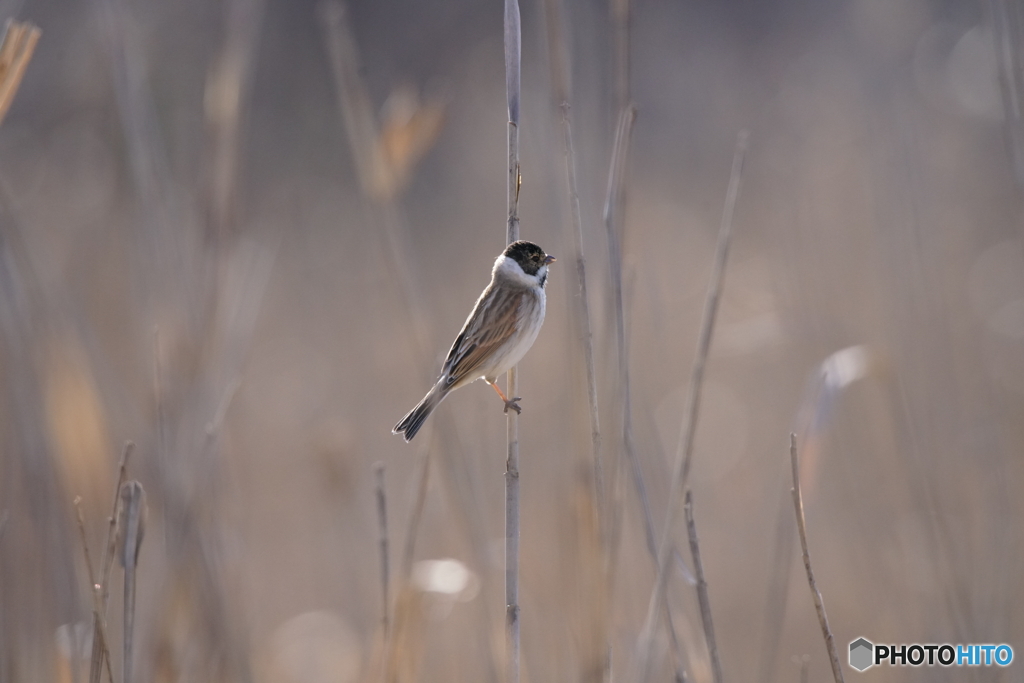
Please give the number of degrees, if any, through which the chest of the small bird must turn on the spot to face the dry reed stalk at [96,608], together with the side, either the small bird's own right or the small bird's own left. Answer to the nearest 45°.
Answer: approximately 135° to the small bird's own right

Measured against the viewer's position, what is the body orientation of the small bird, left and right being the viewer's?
facing to the right of the viewer
